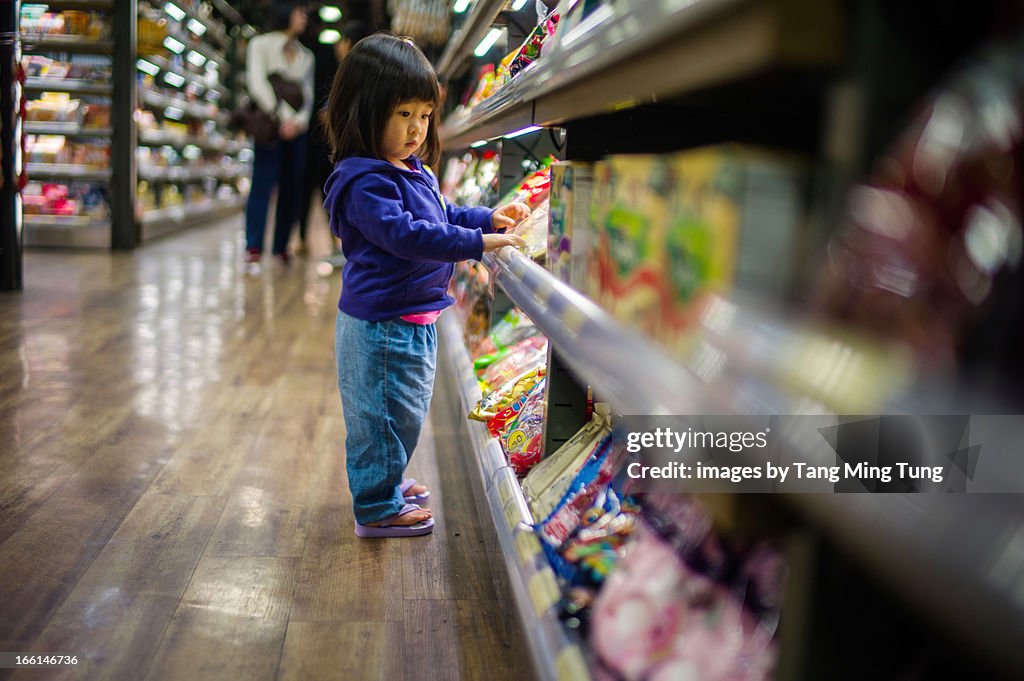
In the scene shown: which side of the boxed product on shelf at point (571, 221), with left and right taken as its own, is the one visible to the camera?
left

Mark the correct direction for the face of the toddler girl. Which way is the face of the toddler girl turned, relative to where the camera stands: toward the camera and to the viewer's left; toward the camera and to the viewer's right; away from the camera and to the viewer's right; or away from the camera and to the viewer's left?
toward the camera and to the viewer's right

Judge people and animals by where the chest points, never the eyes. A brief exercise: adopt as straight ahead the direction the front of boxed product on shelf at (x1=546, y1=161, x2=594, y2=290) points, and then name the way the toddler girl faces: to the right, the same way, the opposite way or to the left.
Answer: the opposite way

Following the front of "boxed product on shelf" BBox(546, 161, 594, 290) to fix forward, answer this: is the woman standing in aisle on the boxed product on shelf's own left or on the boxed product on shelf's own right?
on the boxed product on shelf's own right

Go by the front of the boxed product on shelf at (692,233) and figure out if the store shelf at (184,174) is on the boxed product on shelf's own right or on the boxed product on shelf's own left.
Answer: on the boxed product on shelf's own right

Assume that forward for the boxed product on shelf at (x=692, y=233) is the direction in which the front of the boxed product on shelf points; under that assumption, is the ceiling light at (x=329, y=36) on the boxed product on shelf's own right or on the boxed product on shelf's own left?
on the boxed product on shelf's own right

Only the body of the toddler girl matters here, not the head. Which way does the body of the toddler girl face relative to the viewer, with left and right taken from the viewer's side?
facing to the right of the viewer
